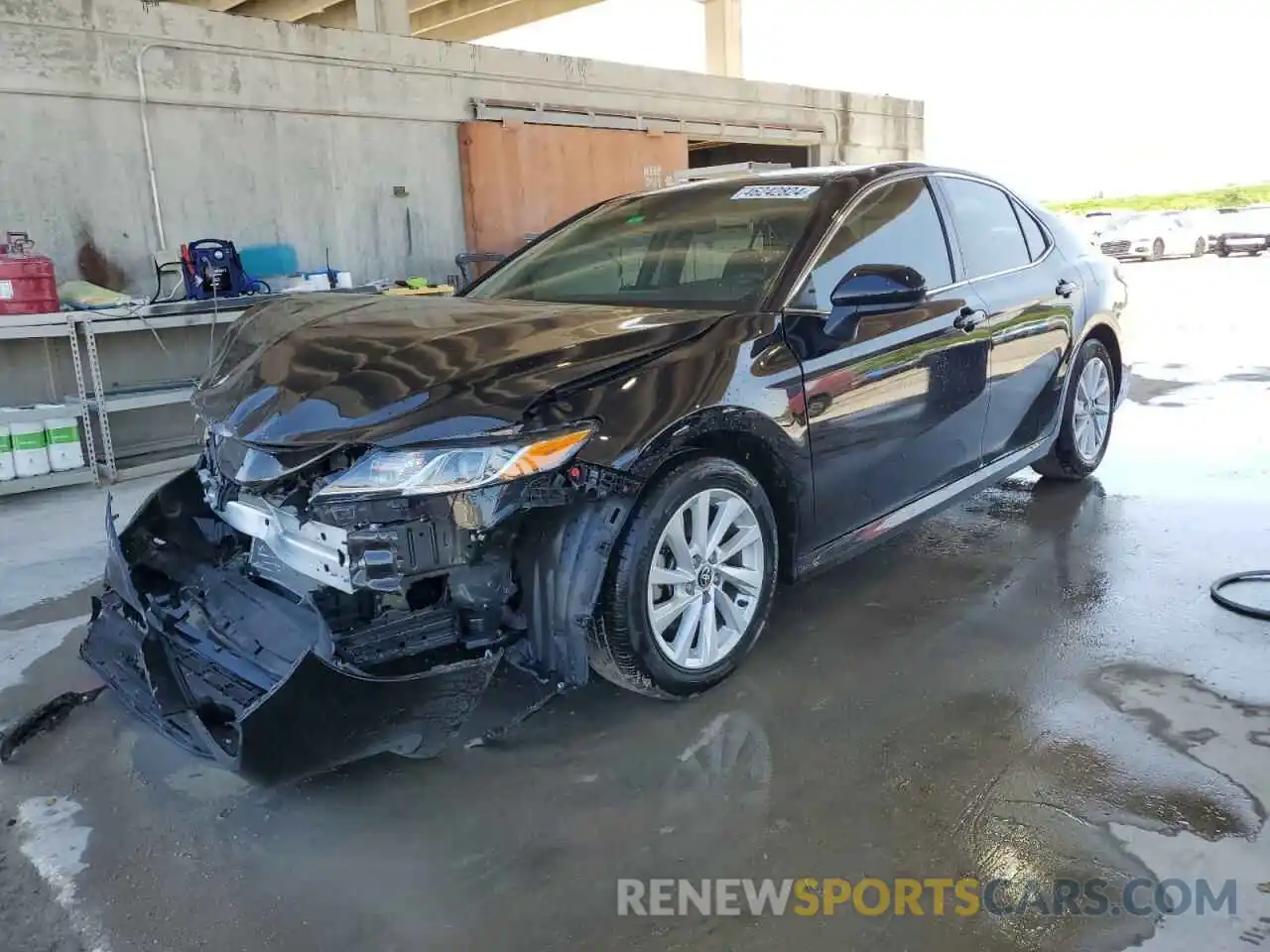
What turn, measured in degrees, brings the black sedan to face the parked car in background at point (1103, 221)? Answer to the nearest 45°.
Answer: approximately 180°

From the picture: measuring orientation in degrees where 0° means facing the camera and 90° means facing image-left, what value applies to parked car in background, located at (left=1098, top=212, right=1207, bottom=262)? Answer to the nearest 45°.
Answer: approximately 45°

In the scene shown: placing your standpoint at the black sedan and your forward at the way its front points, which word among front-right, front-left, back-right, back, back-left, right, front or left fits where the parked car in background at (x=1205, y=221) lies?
back

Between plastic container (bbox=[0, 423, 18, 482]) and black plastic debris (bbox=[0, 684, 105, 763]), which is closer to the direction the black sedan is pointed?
the black plastic debris

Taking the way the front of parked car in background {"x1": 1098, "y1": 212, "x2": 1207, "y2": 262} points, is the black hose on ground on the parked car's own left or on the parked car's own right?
on the parked car's own left

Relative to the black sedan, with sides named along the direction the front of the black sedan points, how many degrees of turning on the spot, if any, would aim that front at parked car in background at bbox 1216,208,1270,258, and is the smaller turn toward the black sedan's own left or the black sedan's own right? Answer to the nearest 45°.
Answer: approximately 180°

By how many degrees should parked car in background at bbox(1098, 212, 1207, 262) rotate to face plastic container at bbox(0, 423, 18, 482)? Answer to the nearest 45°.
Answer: approximately 45° to its left

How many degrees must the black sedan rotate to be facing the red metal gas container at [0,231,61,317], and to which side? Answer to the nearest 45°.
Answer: approximately 90° to its right

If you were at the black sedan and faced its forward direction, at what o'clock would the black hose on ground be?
The black hose on ground is roughly at 7 o'clock from the black sedan.

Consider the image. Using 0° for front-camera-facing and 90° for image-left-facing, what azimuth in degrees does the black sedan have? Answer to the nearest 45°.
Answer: approximately 45°
